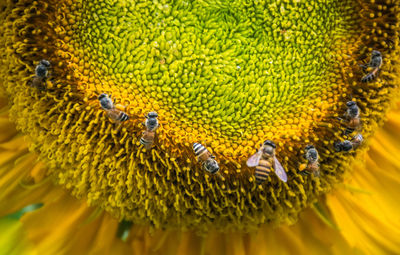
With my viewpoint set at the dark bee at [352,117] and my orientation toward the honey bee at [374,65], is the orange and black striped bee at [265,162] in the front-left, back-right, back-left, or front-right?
back-left

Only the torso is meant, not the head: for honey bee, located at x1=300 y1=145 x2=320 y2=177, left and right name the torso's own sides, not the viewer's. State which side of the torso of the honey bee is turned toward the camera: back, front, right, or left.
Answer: back

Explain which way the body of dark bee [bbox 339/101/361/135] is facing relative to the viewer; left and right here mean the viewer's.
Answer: facing away from the viewer

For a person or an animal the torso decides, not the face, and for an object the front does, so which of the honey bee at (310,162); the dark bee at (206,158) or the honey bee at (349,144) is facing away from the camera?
the honey bee at (310,162)

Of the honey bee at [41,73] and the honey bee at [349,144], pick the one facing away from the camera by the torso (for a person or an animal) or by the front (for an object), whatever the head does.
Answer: the honey bee at [41,73]

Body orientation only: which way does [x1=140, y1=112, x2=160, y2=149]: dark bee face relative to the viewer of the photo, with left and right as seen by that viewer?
facing away from the viewer

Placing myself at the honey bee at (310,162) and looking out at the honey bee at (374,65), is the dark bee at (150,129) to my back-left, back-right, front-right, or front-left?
back-left
